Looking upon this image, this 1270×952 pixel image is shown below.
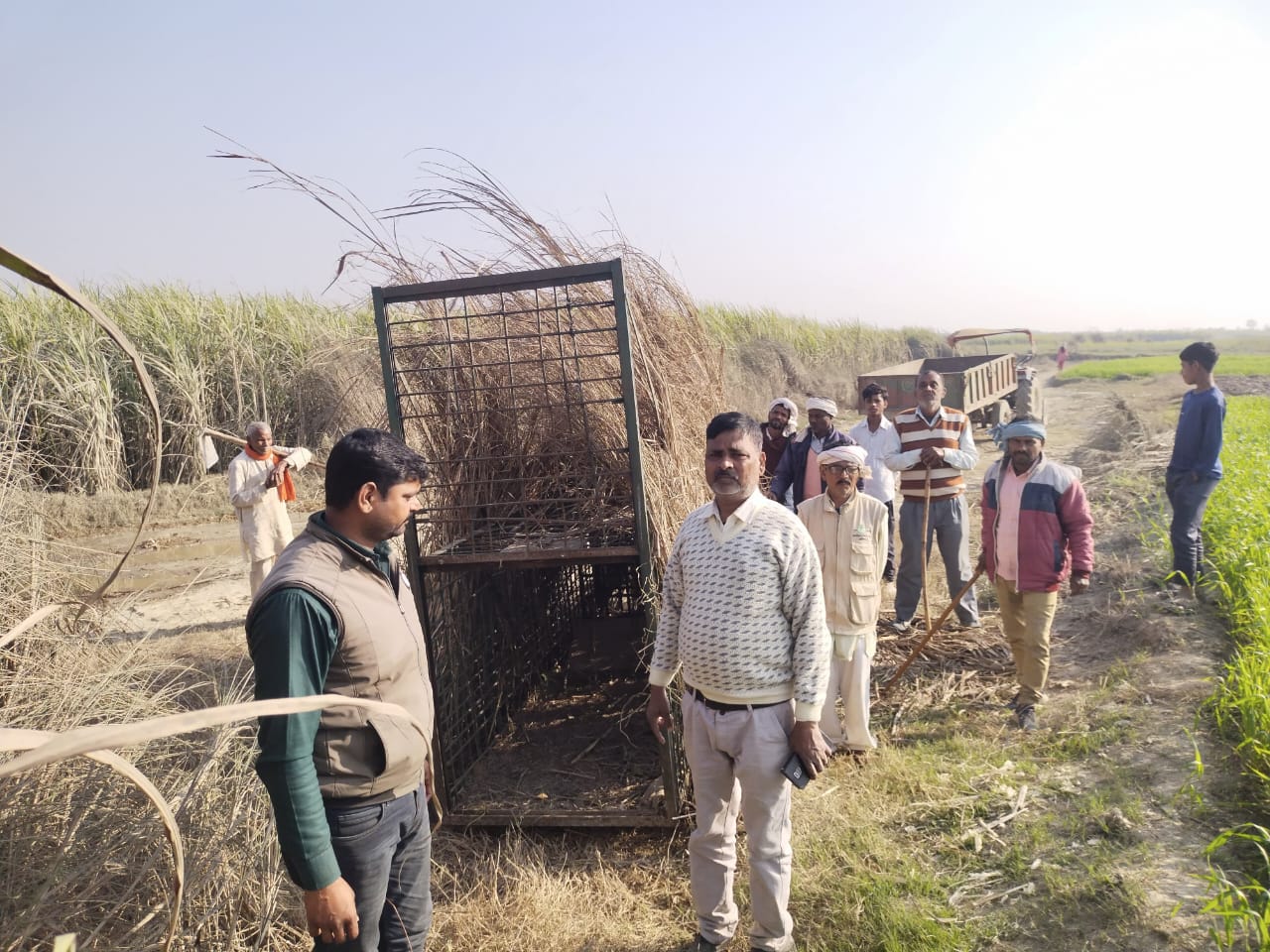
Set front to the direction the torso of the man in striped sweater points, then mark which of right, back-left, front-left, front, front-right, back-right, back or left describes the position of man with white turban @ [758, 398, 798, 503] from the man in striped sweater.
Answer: right

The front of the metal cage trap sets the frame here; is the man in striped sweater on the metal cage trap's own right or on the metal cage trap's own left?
on the metal cage trap's own left

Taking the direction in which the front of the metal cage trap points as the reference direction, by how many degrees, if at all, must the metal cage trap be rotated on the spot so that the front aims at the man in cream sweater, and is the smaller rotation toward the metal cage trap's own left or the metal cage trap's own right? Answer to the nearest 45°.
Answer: approximately 45° to the metal cage trap's own left

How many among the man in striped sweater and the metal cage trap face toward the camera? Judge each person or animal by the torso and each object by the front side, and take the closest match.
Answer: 2

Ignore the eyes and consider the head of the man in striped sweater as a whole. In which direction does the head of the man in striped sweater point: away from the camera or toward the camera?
toward the camera

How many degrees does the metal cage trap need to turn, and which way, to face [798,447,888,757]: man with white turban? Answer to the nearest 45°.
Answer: approximately 90° to its left

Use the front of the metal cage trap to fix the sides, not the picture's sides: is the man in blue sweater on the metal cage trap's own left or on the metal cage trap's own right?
on the metal cage trap's own left

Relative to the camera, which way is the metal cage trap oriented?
toward the camera

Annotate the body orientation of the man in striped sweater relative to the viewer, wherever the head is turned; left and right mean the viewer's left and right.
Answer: facing the viewer

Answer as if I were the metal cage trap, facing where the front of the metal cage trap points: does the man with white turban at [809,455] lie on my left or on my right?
on my left

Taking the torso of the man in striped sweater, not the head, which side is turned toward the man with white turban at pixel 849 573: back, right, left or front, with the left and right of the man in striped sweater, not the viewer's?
front

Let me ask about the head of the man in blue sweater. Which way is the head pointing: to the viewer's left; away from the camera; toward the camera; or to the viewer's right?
to the viewer's left

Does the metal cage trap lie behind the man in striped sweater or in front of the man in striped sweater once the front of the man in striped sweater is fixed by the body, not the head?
in front

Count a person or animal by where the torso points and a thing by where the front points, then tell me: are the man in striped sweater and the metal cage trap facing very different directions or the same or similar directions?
same or similar directions

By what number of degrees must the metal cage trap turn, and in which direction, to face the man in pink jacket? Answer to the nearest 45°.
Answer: approximately 90° to its left

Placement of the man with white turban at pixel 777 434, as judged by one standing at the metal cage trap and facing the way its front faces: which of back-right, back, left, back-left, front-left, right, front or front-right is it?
back-left
